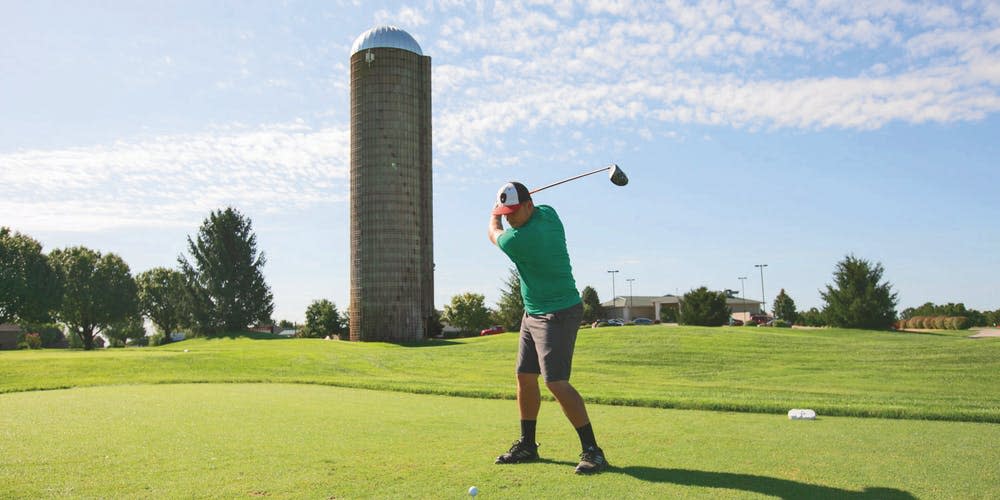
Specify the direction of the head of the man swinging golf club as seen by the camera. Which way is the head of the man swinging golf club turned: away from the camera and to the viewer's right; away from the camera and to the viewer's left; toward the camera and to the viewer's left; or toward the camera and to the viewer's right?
toward the camera and to the viewer's left

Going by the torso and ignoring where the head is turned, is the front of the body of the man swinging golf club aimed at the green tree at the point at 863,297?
no
